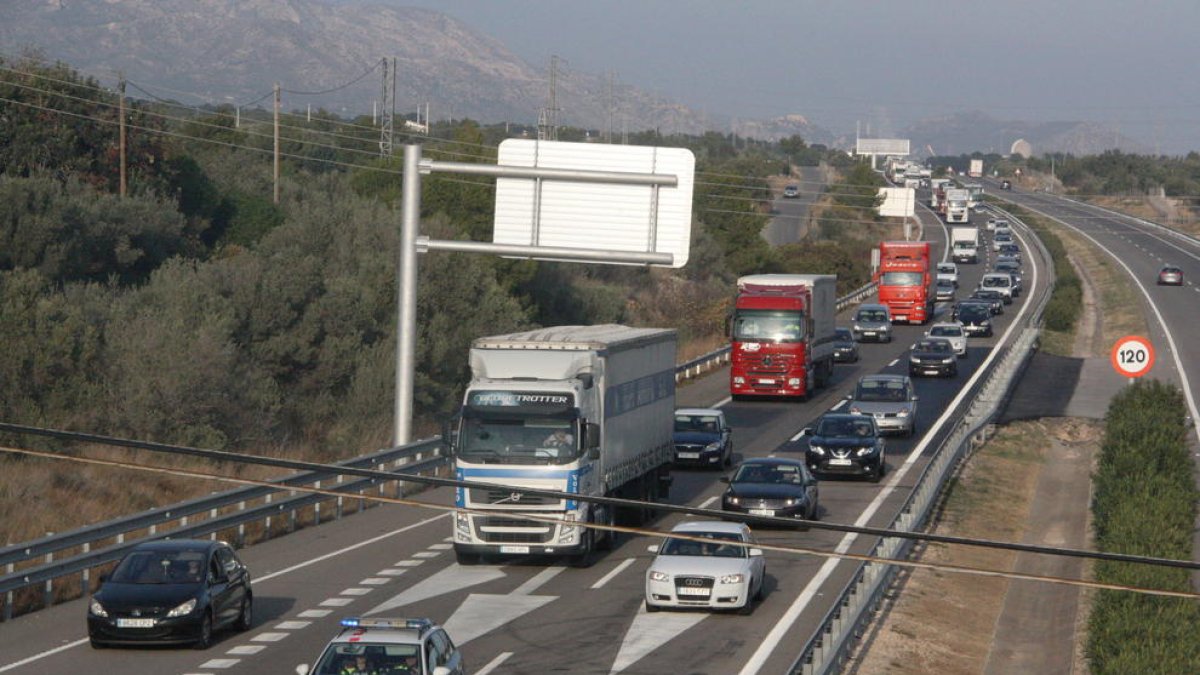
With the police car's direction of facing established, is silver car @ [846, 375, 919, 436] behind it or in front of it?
behind

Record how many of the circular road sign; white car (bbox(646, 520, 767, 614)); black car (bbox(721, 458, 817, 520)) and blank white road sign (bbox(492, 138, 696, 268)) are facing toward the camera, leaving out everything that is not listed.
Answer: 3

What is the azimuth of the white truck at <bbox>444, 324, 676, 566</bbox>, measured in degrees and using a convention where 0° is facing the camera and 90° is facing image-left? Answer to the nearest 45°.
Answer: approximately 0°

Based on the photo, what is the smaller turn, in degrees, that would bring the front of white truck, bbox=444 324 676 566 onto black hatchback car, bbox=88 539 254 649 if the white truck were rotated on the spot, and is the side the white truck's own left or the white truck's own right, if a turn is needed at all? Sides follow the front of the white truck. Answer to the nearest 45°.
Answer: approximately 45° to the white truck's own right

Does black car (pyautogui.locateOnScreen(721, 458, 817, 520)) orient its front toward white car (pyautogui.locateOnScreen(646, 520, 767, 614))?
yes

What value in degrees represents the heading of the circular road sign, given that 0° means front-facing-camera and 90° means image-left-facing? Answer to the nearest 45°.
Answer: approximately 0°

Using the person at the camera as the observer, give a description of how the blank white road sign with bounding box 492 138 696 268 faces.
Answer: facing away from the viewer

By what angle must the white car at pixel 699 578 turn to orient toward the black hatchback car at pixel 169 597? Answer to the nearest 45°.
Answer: approximately 45° to its right

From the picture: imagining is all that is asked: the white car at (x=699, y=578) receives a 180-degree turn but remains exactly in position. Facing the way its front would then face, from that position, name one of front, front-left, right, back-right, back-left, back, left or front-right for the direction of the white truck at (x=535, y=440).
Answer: front-left

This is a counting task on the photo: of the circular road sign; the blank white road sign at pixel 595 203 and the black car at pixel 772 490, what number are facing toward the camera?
2

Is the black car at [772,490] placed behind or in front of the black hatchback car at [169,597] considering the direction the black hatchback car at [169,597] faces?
behind

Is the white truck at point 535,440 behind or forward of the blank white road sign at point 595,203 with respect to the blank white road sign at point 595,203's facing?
behind
